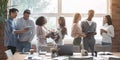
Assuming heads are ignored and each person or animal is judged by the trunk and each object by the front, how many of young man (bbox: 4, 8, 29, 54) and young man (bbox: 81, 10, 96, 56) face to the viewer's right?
1

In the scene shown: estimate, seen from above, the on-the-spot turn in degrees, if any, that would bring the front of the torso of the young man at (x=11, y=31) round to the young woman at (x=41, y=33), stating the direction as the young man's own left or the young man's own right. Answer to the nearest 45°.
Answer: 0° — they already face them

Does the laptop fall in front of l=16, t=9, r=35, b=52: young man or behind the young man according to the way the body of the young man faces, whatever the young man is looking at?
in front

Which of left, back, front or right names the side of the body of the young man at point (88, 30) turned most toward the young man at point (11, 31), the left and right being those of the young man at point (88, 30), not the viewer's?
right

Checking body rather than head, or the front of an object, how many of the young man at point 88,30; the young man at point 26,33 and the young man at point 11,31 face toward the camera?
2

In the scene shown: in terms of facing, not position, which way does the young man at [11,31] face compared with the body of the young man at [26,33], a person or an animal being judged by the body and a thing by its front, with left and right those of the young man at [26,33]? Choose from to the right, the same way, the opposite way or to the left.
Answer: to the left

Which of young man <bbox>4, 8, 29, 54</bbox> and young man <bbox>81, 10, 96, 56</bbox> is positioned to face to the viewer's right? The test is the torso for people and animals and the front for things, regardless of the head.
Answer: young man <bbox>4, 8, 29, 54</bbox>

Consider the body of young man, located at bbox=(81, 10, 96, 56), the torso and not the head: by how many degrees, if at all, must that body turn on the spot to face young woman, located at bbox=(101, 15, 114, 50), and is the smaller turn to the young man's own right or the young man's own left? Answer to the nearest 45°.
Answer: approximately 90° to the young man's own left

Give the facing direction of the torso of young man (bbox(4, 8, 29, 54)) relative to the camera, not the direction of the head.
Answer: to the viewer's right

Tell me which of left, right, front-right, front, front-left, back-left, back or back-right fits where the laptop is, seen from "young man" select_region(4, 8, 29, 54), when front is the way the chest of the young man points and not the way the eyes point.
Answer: front-right
